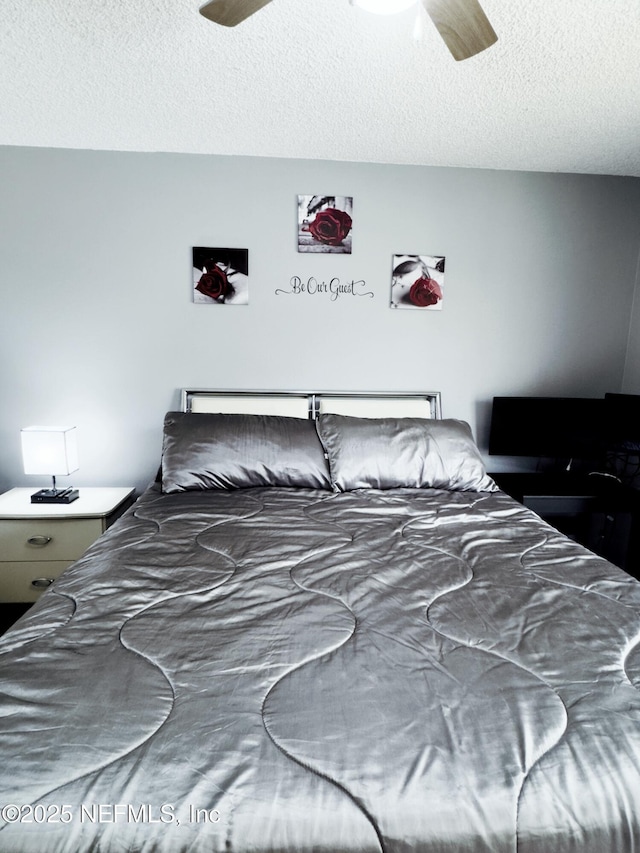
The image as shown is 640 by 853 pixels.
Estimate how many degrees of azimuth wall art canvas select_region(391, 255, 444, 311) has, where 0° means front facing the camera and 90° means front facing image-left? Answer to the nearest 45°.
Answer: approximately 0°

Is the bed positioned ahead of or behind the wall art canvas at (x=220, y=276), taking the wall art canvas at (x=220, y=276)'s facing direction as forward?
ahead

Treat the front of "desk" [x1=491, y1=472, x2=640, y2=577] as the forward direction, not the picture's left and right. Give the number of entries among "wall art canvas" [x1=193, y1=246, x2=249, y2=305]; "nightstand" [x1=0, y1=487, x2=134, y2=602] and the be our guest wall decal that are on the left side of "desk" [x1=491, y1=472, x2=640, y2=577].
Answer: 0

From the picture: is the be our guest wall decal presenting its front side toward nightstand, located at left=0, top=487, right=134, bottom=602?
no

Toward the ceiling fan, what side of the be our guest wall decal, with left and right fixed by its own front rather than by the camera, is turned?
front

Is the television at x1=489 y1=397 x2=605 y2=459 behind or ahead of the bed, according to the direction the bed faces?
behind

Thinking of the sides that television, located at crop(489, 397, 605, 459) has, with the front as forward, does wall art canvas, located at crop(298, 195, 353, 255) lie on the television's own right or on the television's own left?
on the television's own right

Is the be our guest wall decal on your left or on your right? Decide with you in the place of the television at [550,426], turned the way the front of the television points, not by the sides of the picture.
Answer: on your right

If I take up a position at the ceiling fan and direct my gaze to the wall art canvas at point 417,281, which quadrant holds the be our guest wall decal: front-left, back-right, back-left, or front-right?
front-left

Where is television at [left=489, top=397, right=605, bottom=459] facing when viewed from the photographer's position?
facing the viewer

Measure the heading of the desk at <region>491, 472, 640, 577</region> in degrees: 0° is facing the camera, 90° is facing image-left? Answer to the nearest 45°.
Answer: approximately 0°

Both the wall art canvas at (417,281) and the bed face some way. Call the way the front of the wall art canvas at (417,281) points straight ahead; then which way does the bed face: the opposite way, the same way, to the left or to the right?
the same way

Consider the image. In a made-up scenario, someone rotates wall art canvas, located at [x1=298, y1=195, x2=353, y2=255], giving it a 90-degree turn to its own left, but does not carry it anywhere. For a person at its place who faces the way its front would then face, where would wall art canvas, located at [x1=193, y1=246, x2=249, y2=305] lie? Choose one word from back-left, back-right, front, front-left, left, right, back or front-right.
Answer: back

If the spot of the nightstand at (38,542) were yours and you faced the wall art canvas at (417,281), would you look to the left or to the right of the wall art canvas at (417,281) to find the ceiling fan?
right

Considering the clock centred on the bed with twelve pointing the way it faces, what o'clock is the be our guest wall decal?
The be our guest wall decal is roughly at 6 o'clock from the bed.

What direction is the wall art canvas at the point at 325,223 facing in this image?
toward the camera
